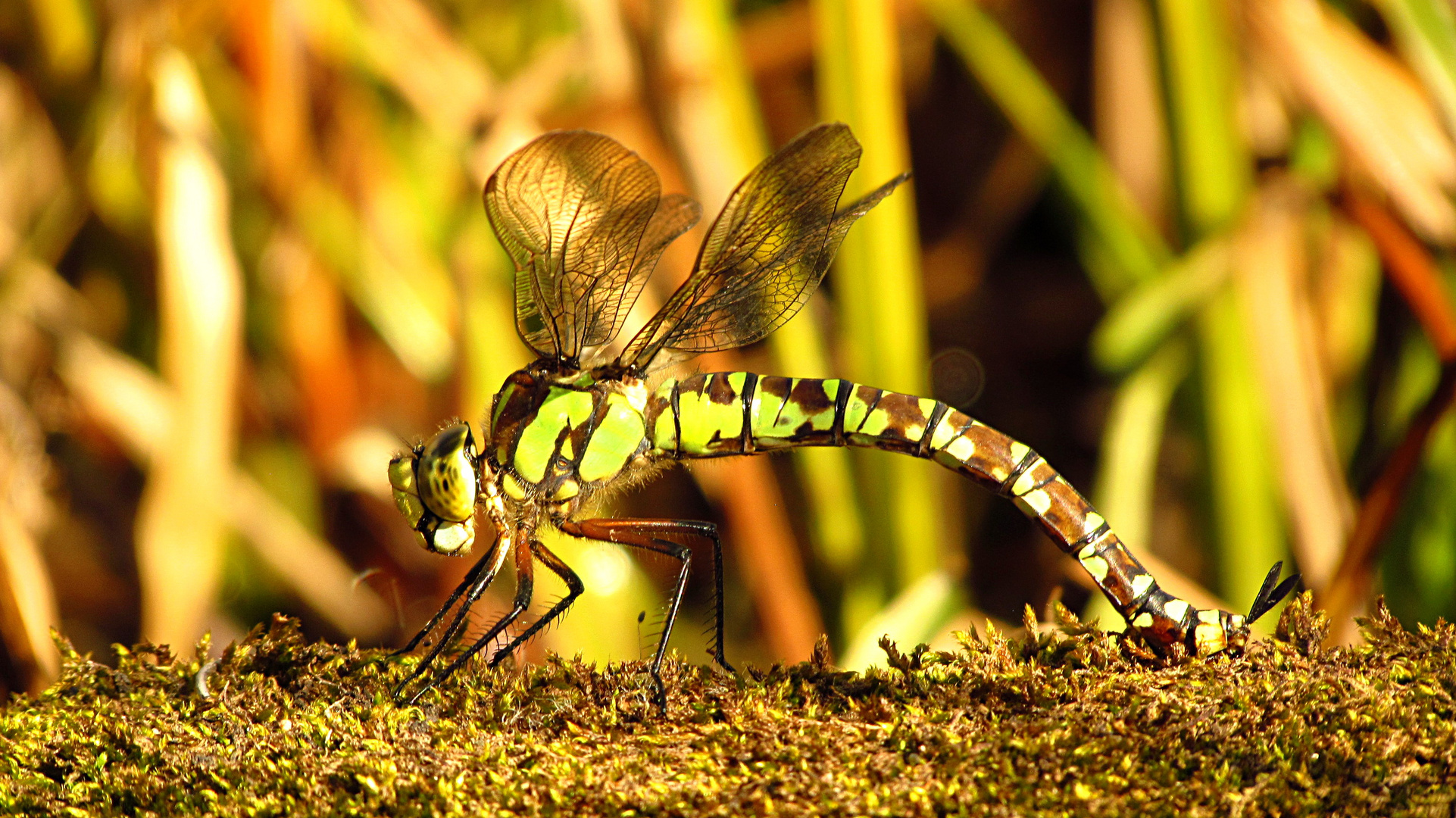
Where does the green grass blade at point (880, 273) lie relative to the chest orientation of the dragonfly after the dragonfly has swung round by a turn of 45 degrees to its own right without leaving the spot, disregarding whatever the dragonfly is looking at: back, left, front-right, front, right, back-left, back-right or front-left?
right

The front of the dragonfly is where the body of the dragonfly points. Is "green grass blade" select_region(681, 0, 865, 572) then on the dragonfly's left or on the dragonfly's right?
on the dragonfly's right

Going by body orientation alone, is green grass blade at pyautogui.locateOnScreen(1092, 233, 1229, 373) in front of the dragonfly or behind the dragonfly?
behind

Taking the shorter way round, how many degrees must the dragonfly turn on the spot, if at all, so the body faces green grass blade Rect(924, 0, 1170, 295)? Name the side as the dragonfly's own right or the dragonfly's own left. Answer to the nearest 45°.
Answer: approximately 135° to the dragonfly's own right

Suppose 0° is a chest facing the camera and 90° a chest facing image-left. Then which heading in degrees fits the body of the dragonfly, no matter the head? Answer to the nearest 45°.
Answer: approximately 90°

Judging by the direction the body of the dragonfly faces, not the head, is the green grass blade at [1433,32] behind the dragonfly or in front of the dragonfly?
behind

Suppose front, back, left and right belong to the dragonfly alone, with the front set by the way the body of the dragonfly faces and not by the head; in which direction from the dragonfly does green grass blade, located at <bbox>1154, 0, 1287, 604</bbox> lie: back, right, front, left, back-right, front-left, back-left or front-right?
back-right
